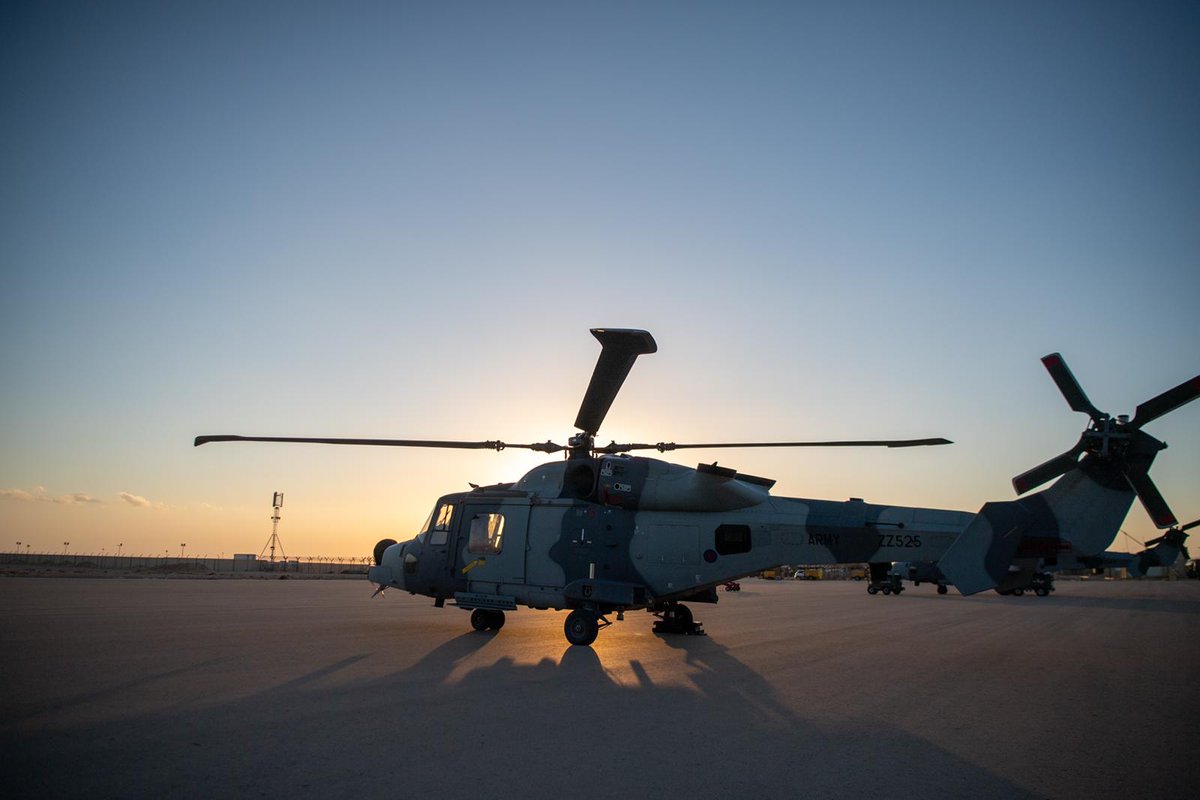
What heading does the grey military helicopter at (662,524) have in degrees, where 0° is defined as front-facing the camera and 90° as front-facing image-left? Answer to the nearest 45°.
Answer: approximately 90°
